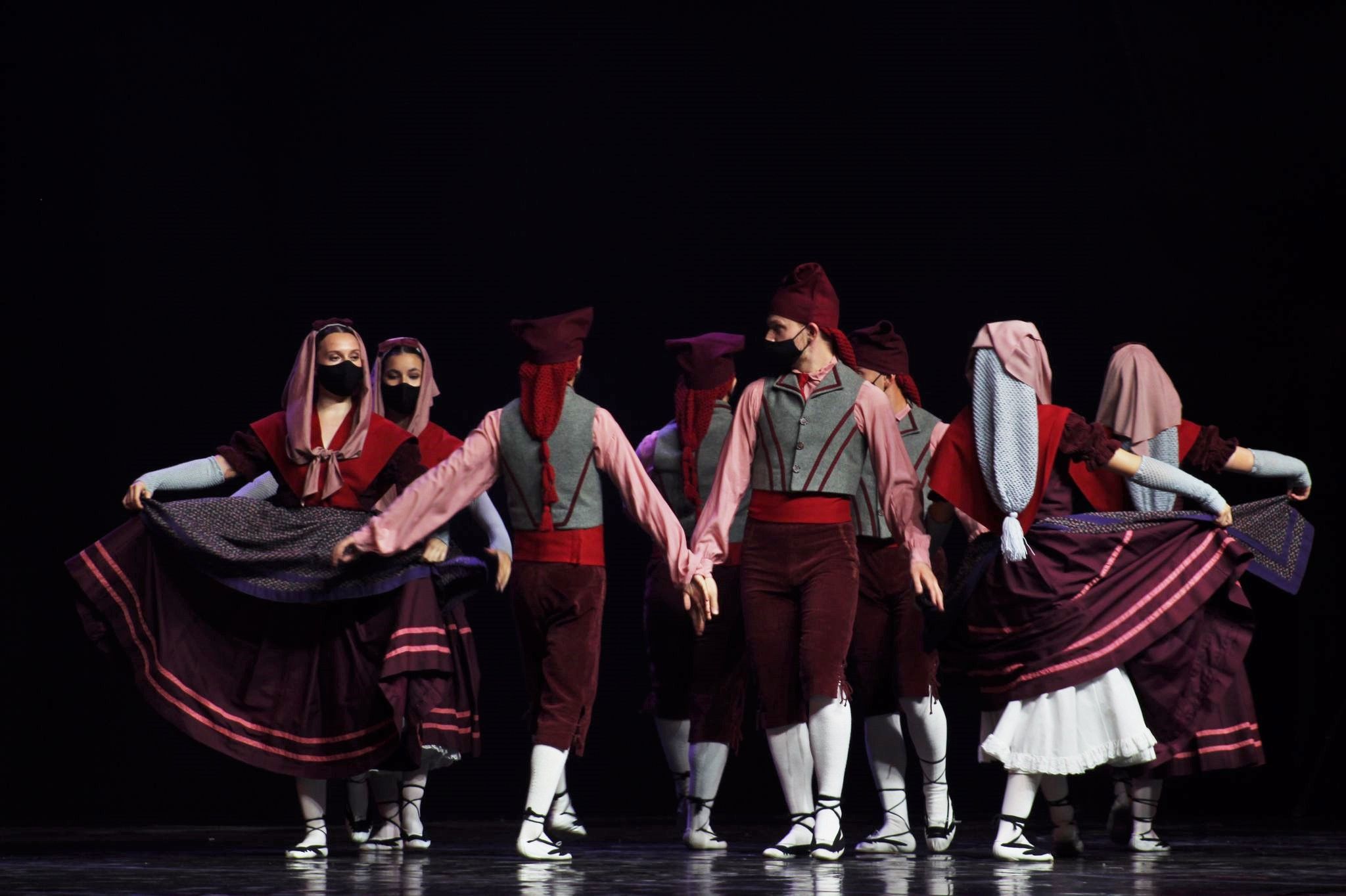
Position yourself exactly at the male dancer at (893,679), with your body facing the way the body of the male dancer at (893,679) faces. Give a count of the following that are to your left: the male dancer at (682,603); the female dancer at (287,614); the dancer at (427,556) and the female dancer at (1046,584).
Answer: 1

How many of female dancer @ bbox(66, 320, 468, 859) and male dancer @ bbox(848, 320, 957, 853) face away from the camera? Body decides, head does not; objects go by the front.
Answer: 0

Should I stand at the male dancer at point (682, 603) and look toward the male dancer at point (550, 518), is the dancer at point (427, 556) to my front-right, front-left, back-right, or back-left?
front-right

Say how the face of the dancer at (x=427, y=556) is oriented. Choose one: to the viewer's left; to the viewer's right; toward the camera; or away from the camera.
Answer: toward the camera

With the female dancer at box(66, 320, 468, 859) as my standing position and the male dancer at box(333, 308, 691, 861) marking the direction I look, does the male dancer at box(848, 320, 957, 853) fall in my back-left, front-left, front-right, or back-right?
front-left

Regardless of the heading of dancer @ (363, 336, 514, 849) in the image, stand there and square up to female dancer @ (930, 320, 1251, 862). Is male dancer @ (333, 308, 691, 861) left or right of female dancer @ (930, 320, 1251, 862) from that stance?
right

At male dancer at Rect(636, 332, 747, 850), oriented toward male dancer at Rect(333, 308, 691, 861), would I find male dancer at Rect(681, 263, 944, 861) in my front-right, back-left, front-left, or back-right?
front-left

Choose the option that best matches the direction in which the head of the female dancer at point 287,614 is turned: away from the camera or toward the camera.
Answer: toward the camera

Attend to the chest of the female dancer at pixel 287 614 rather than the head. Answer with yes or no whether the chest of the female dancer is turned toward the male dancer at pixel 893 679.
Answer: no

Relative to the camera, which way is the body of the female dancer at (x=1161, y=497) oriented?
away from the camera

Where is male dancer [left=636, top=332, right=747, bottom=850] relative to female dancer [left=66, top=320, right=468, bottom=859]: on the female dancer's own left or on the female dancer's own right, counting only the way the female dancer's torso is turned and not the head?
on the female dancer's own left

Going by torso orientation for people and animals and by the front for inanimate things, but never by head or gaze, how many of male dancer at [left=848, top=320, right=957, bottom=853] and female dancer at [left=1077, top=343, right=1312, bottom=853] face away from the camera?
1

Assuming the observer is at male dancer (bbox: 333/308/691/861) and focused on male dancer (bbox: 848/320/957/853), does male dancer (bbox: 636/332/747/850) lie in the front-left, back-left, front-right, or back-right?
front-left

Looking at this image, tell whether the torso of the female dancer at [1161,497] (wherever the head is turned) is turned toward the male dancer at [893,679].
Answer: no

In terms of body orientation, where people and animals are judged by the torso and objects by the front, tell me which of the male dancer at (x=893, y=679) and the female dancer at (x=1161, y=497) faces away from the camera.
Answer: the female dancer

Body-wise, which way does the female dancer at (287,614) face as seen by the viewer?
toward the camera

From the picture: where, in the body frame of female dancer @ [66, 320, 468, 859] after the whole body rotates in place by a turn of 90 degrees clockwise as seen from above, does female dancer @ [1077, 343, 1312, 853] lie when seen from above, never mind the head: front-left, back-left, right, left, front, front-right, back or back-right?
back

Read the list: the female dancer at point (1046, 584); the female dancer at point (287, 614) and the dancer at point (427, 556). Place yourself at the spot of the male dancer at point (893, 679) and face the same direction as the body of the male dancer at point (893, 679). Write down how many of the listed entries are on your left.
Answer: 1

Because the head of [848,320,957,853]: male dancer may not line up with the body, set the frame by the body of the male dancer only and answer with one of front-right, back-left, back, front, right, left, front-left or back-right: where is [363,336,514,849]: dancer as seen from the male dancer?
front-right

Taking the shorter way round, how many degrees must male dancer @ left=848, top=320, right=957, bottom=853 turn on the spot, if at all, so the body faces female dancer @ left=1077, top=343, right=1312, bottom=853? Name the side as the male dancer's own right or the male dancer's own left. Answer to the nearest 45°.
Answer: approximately 135° to the male dancer's own left

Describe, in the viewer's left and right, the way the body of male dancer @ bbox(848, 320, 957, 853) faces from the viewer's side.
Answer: facing the viewer and to the left of the viewer
